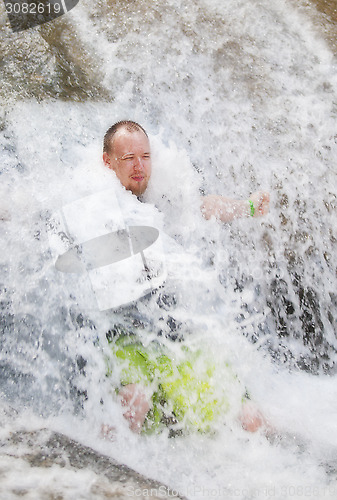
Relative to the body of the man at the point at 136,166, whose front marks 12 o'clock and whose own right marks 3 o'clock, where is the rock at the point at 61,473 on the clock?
The rock is roughly at 1 o'clock from the man.

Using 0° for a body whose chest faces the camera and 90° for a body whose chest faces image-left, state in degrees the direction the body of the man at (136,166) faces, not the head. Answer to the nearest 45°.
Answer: approximately 315°
